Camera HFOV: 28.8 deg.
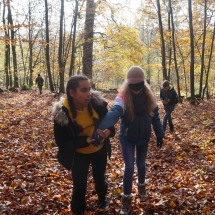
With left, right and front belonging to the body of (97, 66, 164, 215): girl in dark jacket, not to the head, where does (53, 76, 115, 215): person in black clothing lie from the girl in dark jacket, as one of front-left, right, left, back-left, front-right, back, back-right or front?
front-right

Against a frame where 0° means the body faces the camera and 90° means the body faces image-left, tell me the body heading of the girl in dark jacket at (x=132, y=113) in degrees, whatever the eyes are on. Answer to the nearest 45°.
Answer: approximately 0°

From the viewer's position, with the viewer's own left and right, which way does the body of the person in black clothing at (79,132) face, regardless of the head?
facing the viewer and to the right of the viewer

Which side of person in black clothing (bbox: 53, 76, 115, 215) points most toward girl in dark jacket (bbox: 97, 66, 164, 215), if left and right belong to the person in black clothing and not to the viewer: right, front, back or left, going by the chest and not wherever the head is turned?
left

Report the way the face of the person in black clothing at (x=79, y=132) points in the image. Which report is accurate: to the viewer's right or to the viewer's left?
to the viewer's right

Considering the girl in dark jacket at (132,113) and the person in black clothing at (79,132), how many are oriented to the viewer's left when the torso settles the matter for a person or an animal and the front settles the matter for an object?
0
